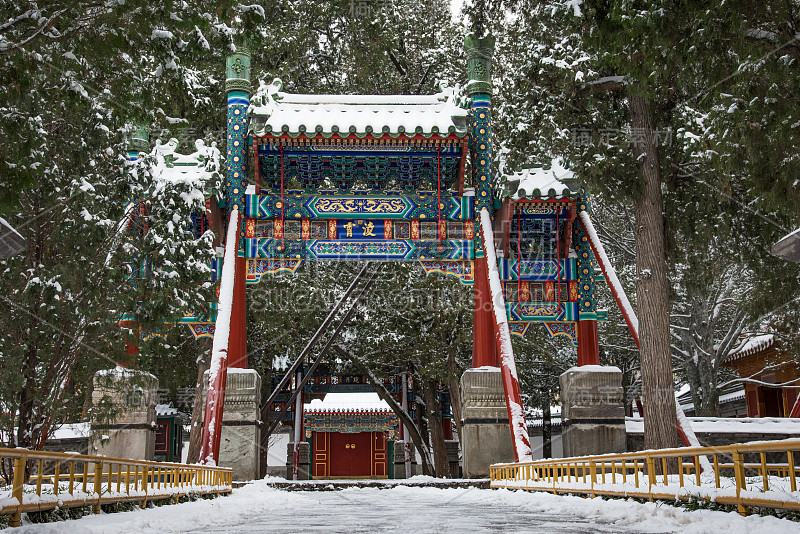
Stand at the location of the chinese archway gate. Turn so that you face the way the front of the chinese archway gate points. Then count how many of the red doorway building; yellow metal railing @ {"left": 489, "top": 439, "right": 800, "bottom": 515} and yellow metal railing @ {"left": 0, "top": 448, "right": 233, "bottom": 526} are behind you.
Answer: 1

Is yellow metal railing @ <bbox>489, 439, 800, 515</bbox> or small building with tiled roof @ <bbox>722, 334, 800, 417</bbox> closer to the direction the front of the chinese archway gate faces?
the yellow metal railing

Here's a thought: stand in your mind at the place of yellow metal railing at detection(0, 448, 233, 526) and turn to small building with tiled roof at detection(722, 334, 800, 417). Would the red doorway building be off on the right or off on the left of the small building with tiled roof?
left

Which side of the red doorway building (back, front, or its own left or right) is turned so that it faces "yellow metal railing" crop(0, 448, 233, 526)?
front

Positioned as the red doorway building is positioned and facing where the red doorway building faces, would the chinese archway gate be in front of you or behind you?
in front

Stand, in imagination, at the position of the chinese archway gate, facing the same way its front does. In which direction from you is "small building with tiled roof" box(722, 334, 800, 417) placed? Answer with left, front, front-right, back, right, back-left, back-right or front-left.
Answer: back-left

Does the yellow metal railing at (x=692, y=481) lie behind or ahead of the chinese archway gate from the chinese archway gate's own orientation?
ahead

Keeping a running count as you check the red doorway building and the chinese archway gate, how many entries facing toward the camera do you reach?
2

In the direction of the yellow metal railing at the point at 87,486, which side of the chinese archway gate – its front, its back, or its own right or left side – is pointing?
front

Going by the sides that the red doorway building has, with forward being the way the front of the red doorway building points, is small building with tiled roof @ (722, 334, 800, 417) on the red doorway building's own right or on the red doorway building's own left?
on the red doorway building's own left

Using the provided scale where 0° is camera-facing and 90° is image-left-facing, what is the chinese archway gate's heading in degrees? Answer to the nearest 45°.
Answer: approximately 0°
